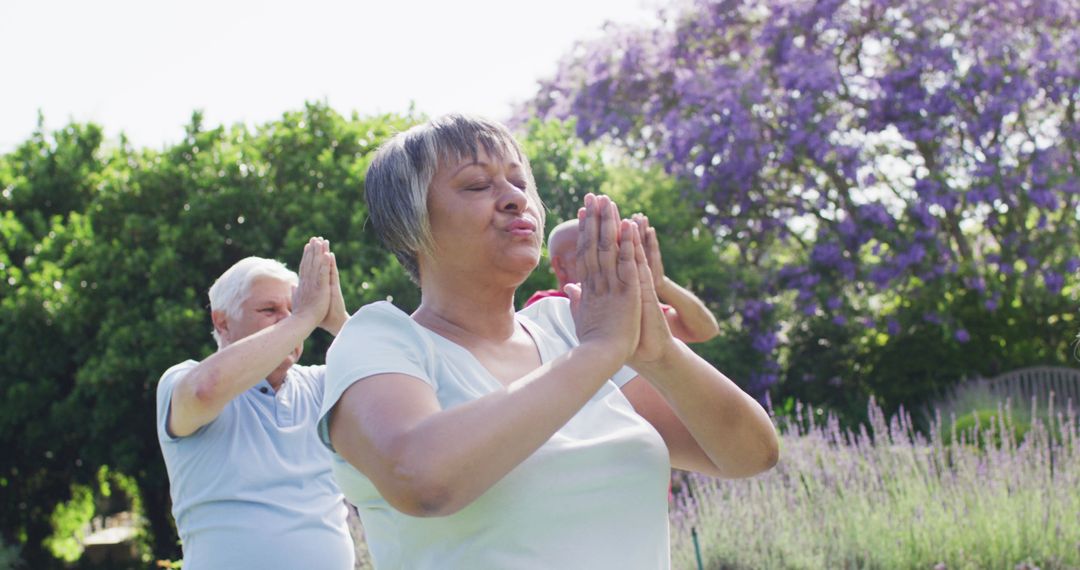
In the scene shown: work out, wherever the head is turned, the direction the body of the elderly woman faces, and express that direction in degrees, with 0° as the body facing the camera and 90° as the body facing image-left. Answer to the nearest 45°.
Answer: approximately 315°

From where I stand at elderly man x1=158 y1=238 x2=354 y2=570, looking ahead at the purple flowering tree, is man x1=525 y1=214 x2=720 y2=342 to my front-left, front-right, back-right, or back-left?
front-right

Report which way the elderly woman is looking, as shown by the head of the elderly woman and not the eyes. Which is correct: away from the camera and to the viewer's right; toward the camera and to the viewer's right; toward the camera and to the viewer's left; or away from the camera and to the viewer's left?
toward the camera and to the viewer's right

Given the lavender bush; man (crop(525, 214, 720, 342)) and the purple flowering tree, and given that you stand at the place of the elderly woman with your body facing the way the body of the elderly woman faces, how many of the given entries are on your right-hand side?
0

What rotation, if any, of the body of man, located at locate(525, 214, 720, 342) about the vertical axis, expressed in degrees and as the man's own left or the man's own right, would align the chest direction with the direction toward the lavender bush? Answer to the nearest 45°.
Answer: approximately 90° to the man's own left

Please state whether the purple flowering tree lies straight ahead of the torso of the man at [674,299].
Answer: no

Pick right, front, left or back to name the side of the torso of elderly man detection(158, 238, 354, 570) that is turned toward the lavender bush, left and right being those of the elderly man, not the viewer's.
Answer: left

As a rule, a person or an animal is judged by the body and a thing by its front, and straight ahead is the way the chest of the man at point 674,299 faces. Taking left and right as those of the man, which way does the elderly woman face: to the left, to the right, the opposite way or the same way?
the same way

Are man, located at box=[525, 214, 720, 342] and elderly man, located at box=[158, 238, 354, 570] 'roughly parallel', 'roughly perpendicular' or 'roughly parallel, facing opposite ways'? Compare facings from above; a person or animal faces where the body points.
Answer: roughly parallel

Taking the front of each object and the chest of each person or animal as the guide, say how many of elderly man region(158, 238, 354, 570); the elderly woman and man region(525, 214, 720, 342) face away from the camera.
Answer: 0

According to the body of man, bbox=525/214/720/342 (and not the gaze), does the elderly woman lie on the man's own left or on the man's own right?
on the man's own right

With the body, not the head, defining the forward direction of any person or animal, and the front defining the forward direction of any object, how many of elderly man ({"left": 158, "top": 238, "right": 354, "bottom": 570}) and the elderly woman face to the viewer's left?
0

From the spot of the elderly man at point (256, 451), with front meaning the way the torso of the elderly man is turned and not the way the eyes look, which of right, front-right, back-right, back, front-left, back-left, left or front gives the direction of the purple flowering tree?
left

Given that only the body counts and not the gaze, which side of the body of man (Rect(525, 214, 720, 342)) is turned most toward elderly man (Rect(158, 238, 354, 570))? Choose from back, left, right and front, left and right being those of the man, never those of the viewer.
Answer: right

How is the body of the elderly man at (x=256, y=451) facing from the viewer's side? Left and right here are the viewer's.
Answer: facing the viewer and to the right of the viewer

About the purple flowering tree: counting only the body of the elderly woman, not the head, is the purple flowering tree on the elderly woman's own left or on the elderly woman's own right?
on the elderly woman's own left
